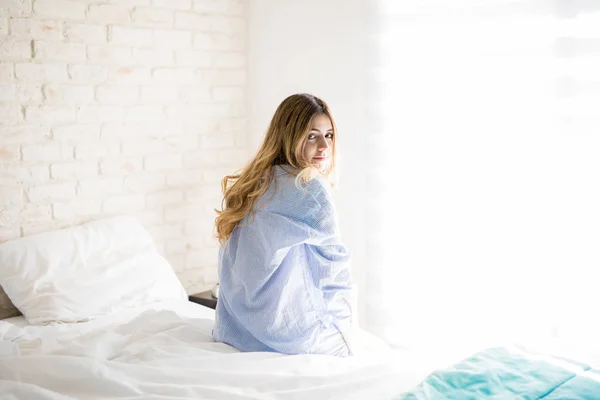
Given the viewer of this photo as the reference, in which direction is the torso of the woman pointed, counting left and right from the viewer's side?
facing away from the viewer and to the right of the viewer

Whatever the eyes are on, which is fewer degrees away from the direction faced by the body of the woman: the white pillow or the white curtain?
the white curtain

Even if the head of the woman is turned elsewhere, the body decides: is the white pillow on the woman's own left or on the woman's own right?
on the woman's own left

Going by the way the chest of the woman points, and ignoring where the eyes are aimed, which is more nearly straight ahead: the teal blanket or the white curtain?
the white curtain

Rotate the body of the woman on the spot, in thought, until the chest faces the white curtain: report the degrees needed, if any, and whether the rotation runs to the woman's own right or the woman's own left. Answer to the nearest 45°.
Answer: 0° — they already face it

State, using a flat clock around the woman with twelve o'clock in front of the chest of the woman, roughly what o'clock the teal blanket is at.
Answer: The teal blanket is roughly at 3 o'clock from the woman.
